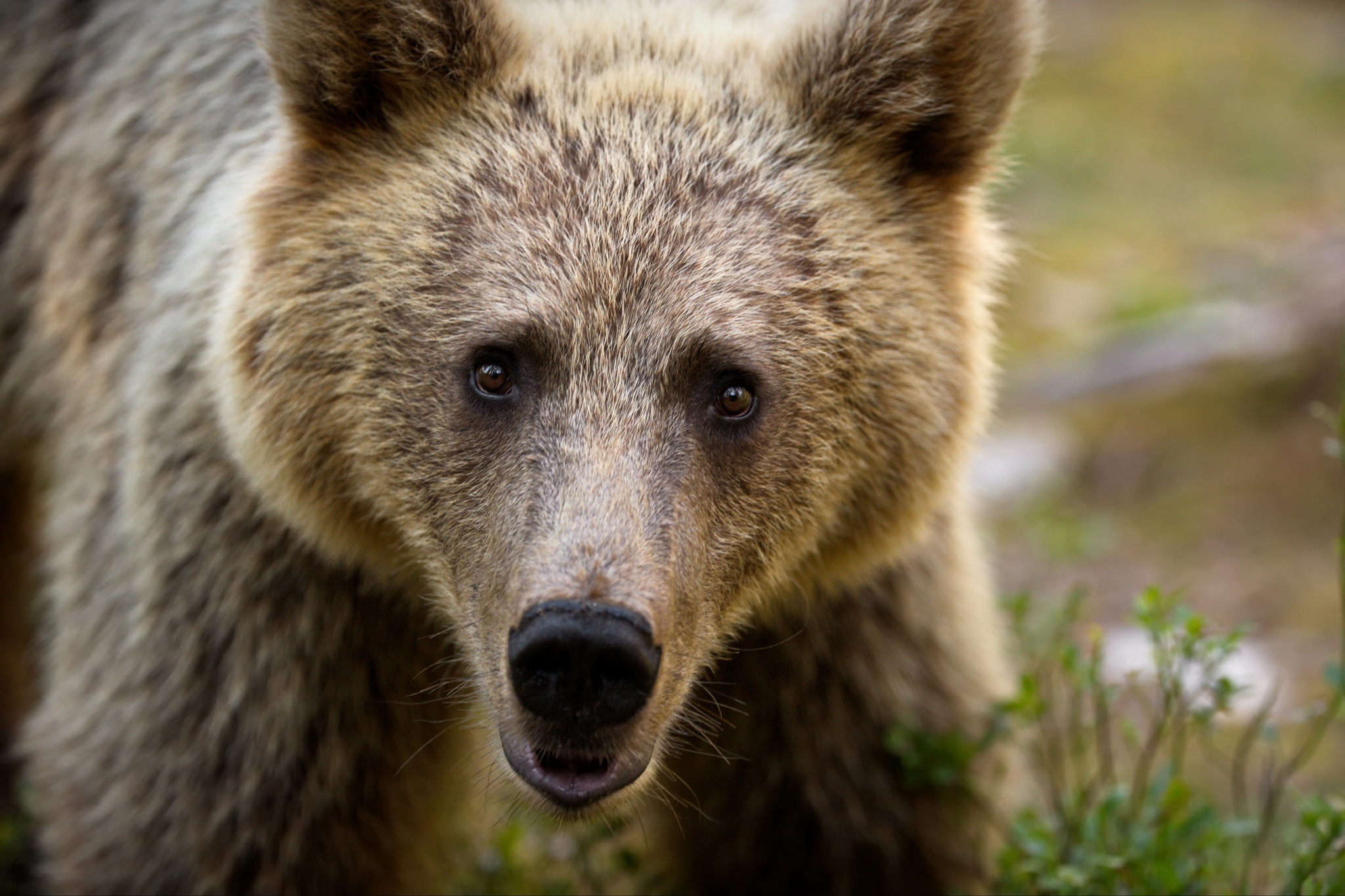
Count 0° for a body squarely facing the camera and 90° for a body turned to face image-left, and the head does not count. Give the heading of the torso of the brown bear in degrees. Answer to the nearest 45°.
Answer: approximately 0°
